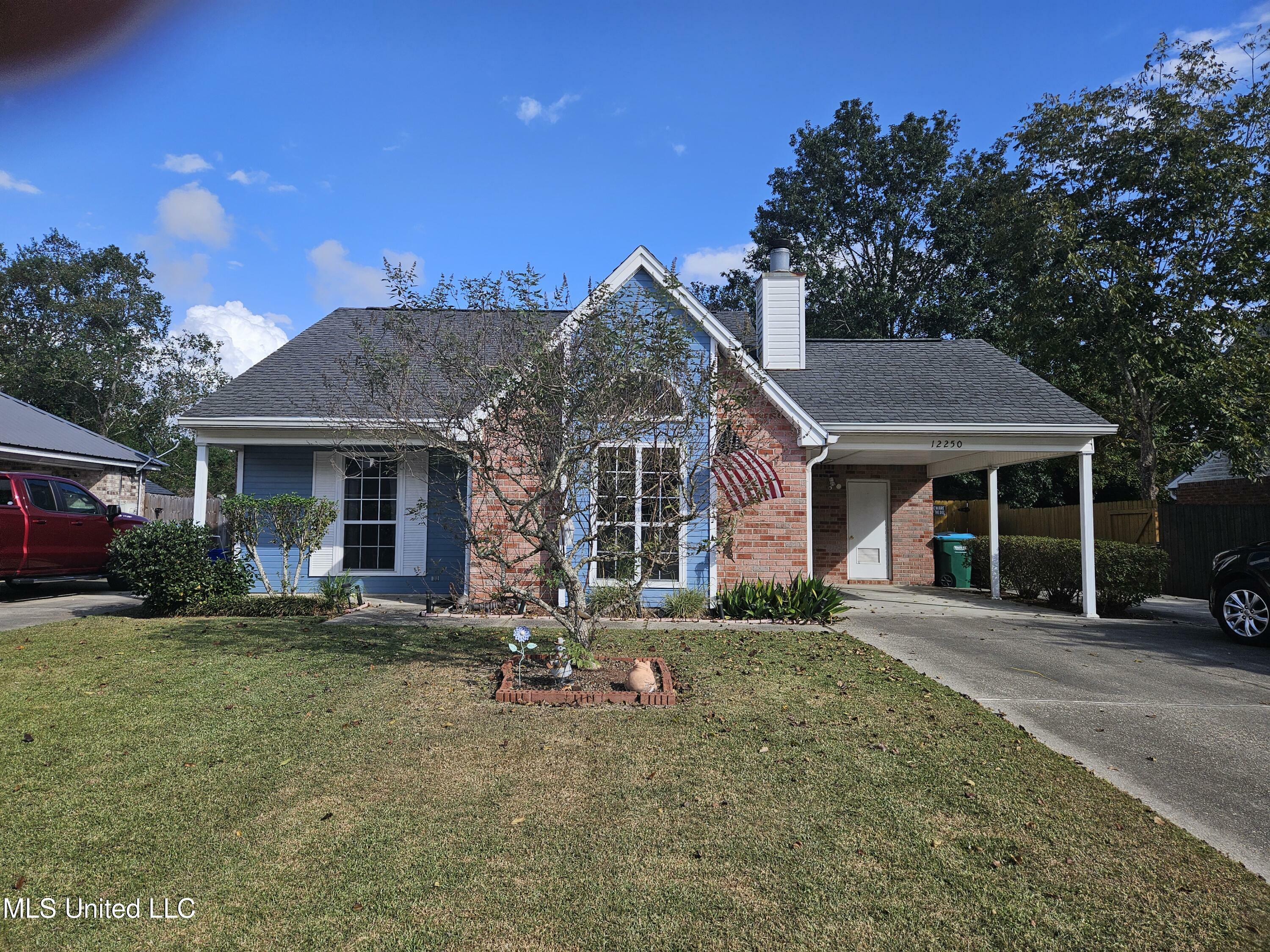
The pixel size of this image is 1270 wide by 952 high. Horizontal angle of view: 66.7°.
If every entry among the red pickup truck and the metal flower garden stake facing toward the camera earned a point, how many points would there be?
1

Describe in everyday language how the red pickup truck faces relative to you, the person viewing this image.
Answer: facing away from the viewer and to the right of the viewer

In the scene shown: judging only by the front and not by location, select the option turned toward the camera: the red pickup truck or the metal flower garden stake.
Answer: the metal flower garden stake

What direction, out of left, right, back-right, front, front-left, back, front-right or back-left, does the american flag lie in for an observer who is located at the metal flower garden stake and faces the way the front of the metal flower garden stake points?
back-left

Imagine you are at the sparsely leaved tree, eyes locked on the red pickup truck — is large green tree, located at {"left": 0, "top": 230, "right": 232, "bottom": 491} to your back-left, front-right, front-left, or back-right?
front-right

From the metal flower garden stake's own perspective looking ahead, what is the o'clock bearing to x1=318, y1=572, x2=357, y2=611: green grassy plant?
The green grassy plant is roughly at 5 o'clock from the metal flower garden stake.

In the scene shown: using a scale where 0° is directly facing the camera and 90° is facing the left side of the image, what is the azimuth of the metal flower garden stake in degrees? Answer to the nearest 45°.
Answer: approximately 0°

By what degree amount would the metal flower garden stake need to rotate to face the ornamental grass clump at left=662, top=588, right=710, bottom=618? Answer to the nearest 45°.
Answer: approximately 135° to its left

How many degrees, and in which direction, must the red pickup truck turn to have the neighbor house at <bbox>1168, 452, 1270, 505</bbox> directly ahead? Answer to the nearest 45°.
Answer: approximately 45° to its right

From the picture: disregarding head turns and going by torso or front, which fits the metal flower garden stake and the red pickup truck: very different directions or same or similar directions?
very different directions

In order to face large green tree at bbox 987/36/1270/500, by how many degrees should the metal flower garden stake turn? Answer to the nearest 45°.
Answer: approximately 135° to its left

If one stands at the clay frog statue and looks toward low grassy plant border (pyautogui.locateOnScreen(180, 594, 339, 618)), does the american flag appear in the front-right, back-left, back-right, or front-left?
front-right

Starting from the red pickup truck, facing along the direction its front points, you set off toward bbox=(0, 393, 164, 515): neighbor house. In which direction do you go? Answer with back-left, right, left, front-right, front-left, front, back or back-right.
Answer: front-left

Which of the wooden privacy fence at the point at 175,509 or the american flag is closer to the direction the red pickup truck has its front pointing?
the wooden privacy fence
